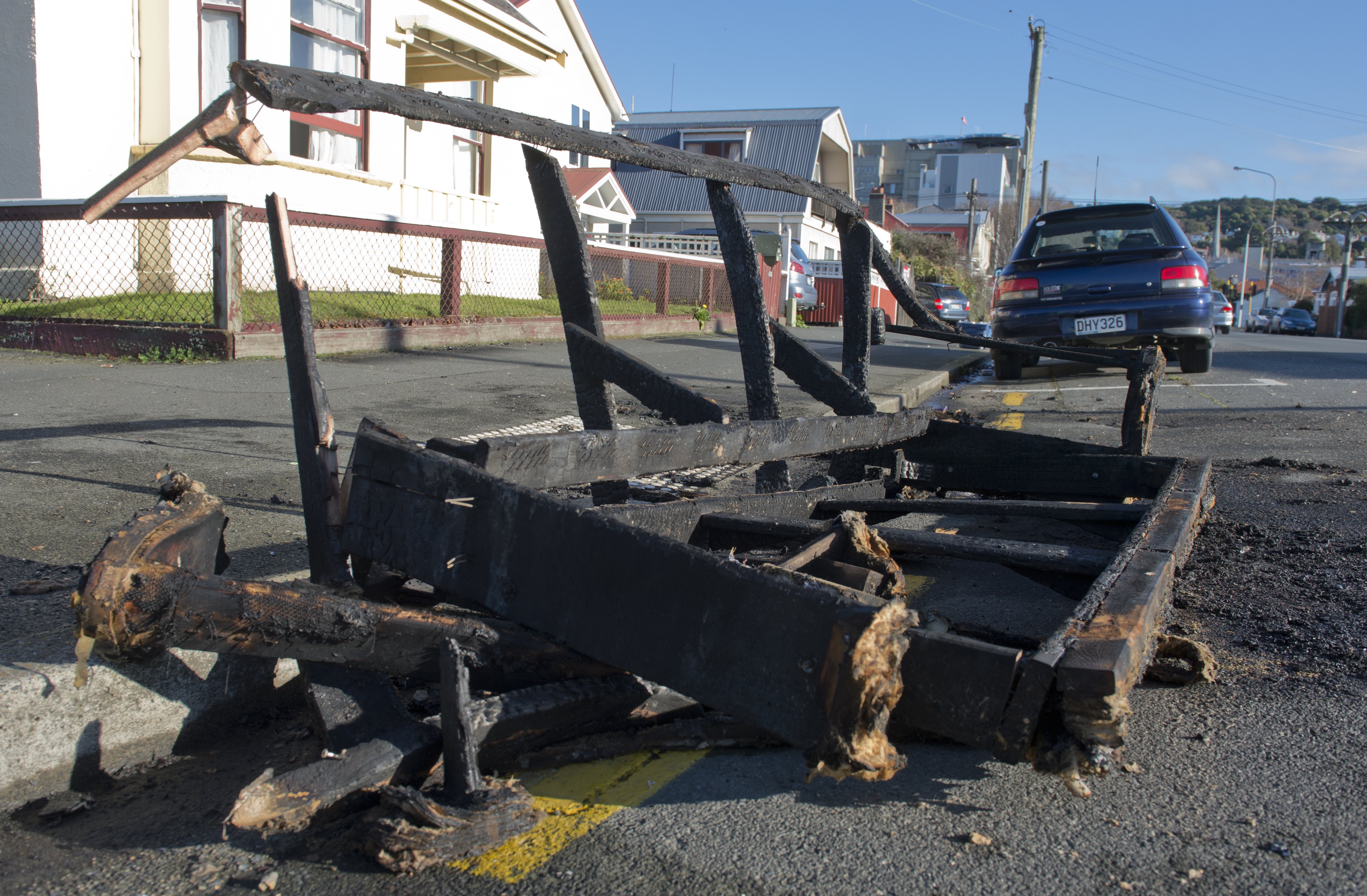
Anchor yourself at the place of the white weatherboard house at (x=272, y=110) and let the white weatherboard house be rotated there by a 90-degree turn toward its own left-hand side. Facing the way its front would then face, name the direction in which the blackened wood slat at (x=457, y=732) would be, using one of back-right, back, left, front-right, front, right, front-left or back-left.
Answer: back-right

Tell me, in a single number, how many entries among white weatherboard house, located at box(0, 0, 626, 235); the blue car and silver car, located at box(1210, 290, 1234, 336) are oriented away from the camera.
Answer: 2

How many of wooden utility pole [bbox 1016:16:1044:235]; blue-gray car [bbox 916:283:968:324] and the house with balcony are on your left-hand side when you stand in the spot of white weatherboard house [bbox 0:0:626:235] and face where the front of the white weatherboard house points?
3

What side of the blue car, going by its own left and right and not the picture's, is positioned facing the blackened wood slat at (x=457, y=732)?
back

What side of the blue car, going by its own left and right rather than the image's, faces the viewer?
back

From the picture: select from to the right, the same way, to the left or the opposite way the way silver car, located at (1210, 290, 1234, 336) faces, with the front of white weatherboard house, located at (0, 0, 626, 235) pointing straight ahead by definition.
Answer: to the left

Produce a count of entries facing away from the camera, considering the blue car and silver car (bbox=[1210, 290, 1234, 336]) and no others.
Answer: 2

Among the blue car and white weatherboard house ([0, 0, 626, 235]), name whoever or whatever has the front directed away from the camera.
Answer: the blue car

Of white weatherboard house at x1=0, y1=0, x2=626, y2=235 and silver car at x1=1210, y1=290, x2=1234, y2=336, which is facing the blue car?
the white weatherboard house

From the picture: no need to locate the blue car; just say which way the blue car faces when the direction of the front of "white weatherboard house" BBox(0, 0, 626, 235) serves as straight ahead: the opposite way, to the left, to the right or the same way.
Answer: to the left

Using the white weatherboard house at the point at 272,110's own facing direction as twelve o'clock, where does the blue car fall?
The blue car is roughly at 12 o'clock from the white weatherboard house.

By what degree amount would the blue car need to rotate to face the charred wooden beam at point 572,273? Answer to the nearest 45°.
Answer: approximately 180°

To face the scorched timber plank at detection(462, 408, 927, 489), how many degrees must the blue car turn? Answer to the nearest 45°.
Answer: approximately 180°

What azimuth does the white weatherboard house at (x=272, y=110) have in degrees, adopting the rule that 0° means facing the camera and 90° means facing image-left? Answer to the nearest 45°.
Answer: approximately 315°

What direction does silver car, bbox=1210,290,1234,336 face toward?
away from the camera

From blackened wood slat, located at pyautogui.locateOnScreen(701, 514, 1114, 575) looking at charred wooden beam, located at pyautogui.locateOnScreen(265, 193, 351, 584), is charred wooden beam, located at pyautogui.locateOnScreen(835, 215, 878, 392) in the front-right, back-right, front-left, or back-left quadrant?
back-right

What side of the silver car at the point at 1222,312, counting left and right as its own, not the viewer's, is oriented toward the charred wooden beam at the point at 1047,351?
back
